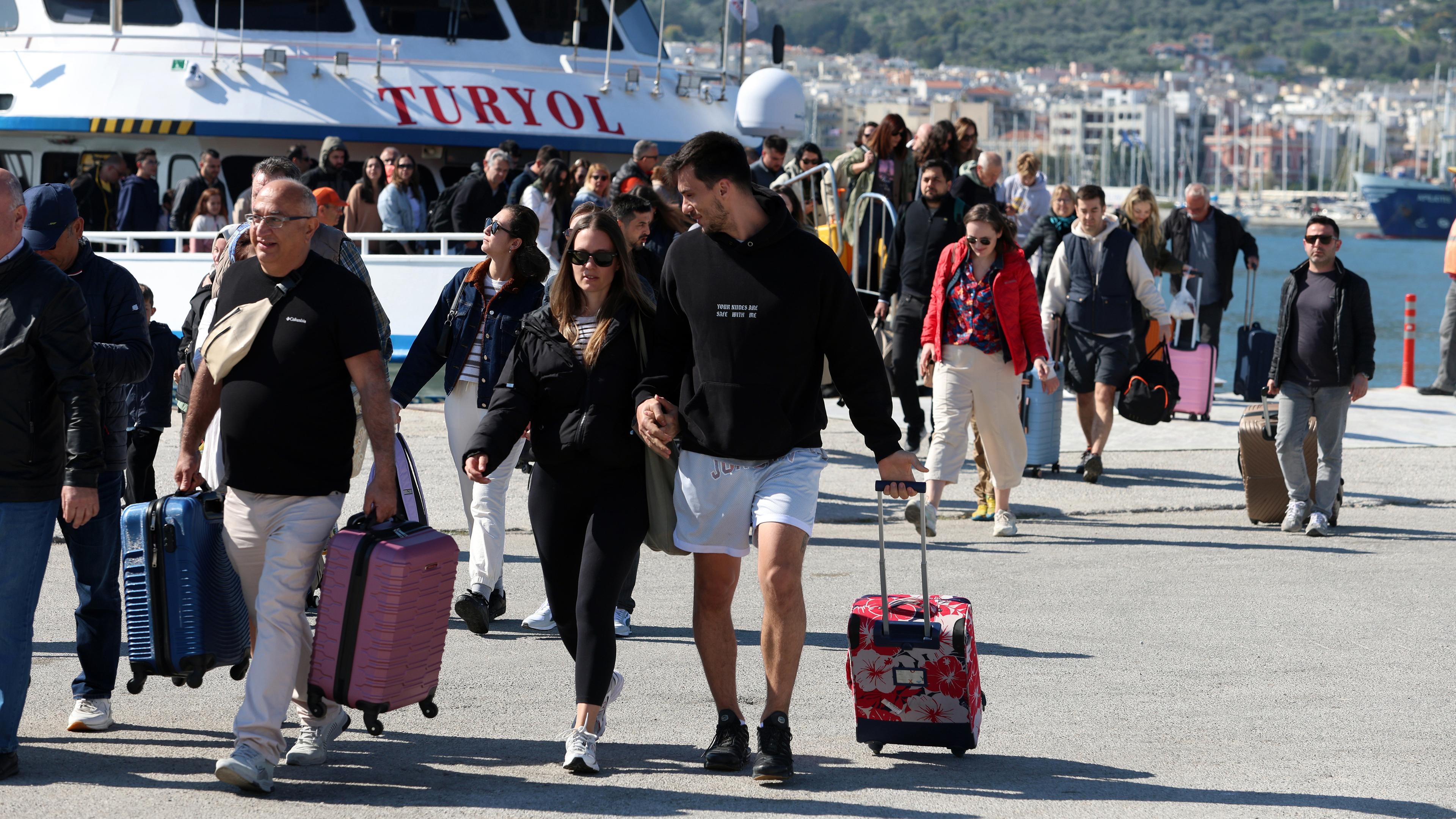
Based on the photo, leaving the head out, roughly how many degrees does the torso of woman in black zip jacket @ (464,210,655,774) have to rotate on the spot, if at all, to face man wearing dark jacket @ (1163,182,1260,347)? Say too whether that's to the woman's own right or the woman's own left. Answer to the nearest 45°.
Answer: approximately 135° to the woman's own left

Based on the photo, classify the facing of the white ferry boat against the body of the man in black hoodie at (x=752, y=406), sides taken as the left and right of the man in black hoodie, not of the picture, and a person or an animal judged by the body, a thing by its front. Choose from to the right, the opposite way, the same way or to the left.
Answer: to the left

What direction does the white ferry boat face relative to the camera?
to the viewer's right

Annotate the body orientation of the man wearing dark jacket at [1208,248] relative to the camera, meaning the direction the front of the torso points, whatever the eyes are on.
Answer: toward the camera

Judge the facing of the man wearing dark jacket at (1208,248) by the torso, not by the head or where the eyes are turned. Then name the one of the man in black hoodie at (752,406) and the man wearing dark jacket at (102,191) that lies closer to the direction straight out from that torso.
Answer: the man in black hoodie

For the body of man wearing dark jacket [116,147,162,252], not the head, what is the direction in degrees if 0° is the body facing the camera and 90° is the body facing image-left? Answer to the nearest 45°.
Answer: approximately 315°

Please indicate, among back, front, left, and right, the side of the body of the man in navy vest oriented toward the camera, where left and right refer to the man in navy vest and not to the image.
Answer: front

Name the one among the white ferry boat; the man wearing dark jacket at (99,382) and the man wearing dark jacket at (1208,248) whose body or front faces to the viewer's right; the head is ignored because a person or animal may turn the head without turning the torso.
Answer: the white ferry boat

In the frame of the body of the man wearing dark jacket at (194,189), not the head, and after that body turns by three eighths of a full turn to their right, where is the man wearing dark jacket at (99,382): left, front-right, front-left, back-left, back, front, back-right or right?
left
